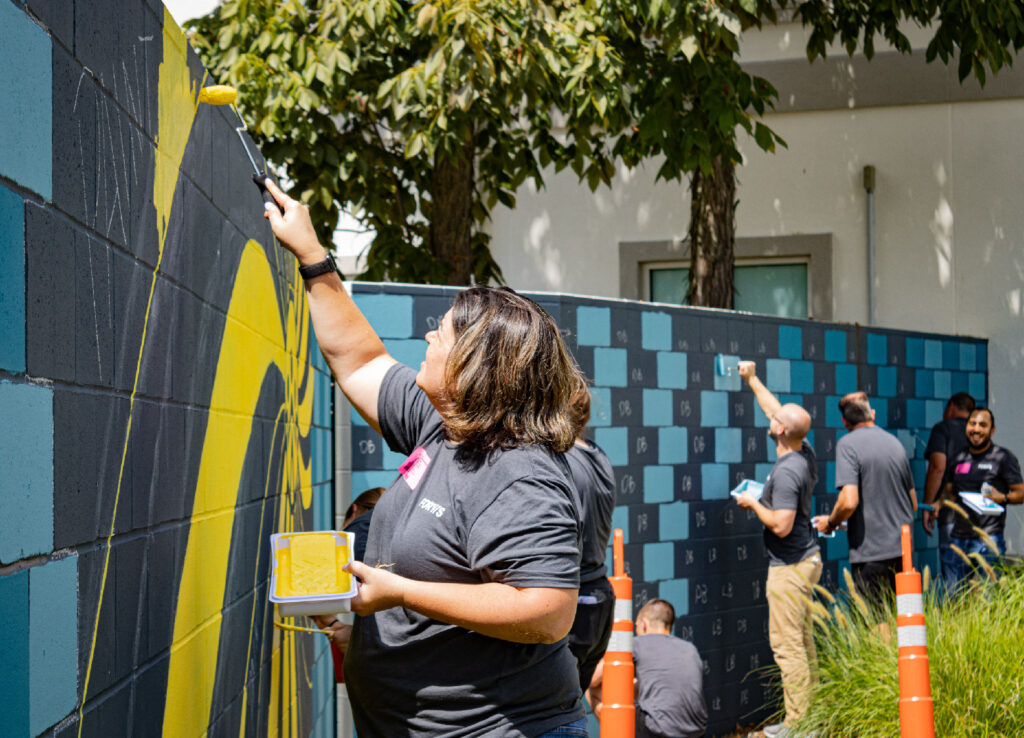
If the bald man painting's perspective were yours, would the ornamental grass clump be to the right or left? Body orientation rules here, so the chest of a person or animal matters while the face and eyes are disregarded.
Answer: on its left

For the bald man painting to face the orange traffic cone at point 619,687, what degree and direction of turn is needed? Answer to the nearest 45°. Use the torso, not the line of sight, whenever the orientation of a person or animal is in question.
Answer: approximately 90° to its left

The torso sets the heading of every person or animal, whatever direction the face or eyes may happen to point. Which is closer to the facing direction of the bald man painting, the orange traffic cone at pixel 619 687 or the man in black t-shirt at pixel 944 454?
the orange traffic cone

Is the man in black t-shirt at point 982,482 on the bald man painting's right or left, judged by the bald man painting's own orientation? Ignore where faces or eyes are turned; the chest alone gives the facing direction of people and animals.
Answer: on its right

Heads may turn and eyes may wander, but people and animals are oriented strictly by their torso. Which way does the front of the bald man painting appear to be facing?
to the viewer's left

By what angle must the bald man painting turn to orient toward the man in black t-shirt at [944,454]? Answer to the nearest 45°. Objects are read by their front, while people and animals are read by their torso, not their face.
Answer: approximately 135° to its right
